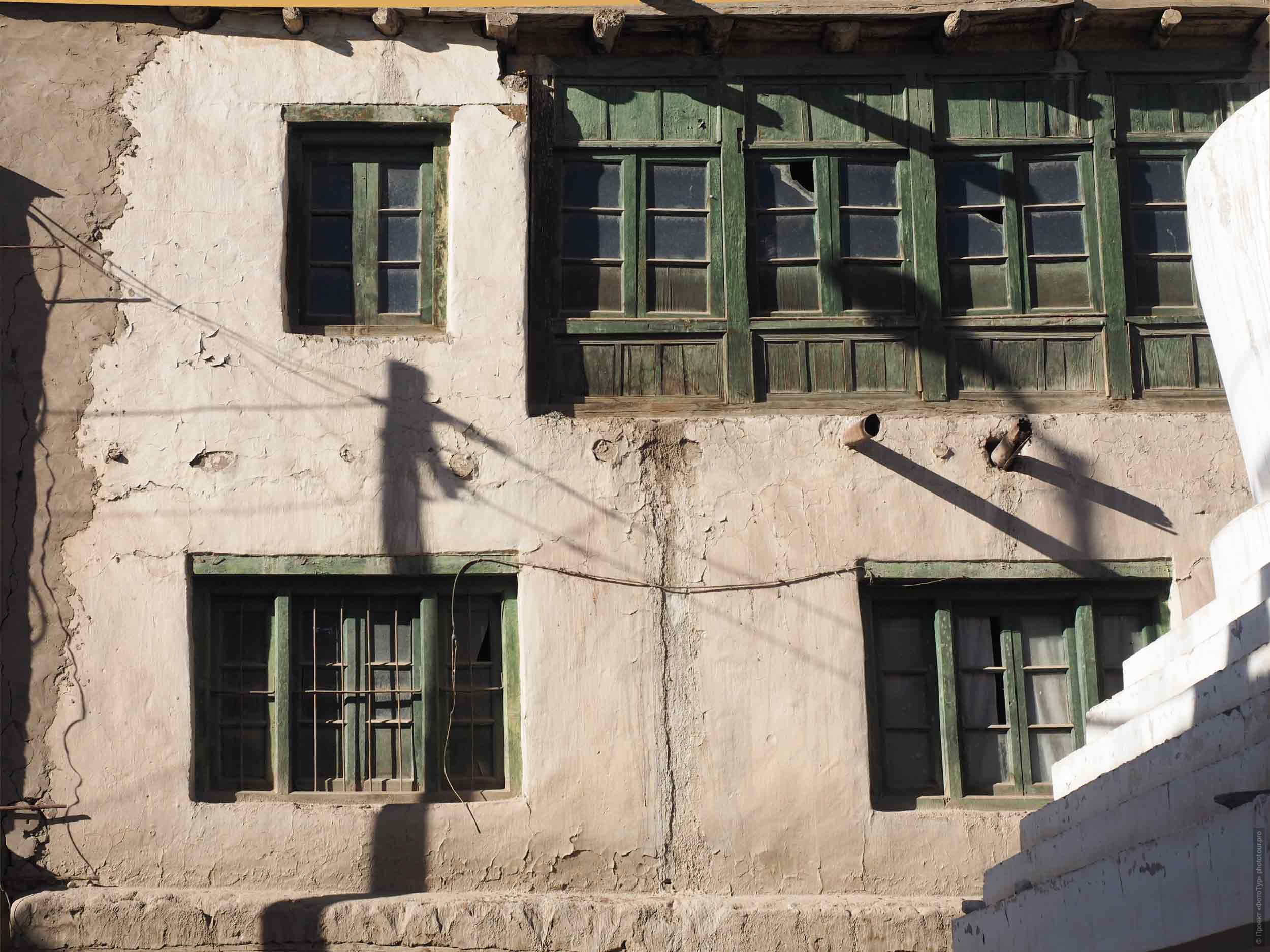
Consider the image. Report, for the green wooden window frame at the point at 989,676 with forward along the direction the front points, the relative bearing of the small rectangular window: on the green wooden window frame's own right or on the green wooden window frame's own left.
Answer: on the green wooden window frame's own right

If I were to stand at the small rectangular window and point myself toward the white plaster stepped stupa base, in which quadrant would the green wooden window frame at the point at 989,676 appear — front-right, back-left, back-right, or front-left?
front-left

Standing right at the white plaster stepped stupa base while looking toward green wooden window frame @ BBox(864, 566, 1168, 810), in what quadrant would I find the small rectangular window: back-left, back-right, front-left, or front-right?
front-left

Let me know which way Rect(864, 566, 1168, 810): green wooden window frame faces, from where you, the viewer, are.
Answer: facing the viewer

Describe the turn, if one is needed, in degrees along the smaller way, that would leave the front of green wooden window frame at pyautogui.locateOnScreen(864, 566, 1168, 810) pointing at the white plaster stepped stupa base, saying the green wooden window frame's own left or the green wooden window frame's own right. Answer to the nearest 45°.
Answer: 0° — it already faces it

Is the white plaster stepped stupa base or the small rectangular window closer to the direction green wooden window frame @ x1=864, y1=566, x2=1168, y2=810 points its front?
the white plaster stepped stupa base
